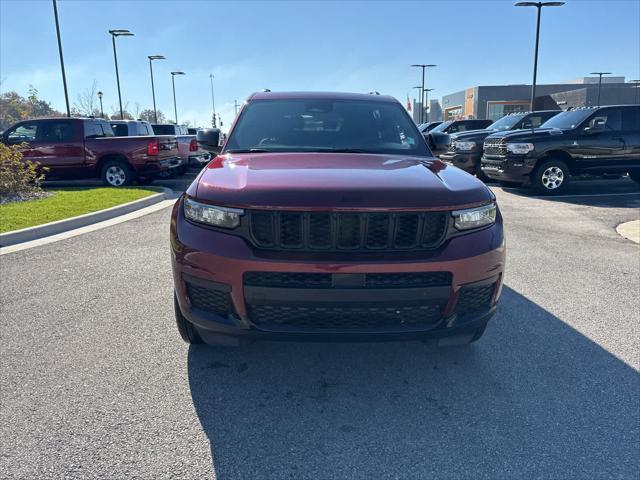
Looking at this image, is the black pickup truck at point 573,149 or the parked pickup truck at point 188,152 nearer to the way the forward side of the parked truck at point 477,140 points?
the parked pickup truck

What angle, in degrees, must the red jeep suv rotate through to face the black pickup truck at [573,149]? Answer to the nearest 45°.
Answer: approximately 135° to its left

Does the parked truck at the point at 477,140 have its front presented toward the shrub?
yes

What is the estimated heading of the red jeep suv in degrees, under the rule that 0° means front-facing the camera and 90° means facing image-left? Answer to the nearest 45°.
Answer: approximately 0°

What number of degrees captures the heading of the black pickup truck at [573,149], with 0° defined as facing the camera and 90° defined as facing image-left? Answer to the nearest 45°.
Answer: approximately 45°

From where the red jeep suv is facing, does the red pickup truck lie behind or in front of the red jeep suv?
behind

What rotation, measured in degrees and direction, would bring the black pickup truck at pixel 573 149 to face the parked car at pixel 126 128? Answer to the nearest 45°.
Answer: approximately 45° to its right

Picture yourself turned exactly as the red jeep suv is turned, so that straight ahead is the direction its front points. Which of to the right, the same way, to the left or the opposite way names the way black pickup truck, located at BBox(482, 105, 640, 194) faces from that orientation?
to the right

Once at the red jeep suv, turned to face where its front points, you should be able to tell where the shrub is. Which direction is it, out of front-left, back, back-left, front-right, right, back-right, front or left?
back-right

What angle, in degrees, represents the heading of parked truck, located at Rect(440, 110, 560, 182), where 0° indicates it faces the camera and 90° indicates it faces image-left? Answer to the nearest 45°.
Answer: approximately 45°

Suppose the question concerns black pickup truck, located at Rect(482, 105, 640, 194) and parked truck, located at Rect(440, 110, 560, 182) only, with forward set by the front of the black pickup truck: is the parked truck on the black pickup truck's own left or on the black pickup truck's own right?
on the black pickup truck's own right
